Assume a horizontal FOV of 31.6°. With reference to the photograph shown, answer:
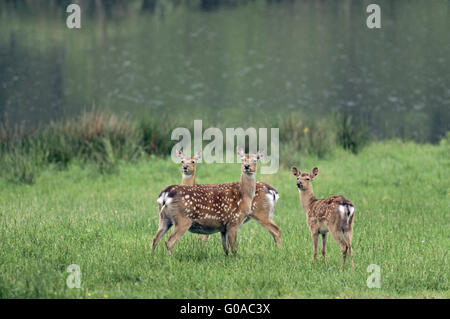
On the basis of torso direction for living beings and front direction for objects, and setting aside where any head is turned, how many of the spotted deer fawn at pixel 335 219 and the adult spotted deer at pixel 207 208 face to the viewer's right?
1

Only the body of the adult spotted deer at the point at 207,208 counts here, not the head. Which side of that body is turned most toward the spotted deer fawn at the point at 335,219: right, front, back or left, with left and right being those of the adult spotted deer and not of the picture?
front

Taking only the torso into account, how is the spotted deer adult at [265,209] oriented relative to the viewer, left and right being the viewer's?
facing to the left of the viewer

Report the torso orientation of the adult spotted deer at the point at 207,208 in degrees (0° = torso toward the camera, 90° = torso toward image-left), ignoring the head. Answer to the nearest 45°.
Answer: approximately 270°

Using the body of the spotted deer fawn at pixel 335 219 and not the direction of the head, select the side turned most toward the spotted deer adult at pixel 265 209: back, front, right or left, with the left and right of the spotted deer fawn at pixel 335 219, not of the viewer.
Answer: front

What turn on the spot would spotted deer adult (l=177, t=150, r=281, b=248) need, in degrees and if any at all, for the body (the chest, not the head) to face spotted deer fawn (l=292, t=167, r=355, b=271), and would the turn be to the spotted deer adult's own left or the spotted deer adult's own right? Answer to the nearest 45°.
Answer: approximately 135° to the spotted deer adult's own left

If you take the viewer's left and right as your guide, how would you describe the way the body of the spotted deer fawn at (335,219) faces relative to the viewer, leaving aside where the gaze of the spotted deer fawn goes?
facing away from the viewer and to the left of the viewer

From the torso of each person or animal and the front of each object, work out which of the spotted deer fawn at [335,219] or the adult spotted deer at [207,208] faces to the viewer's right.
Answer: the adult spotted deer
